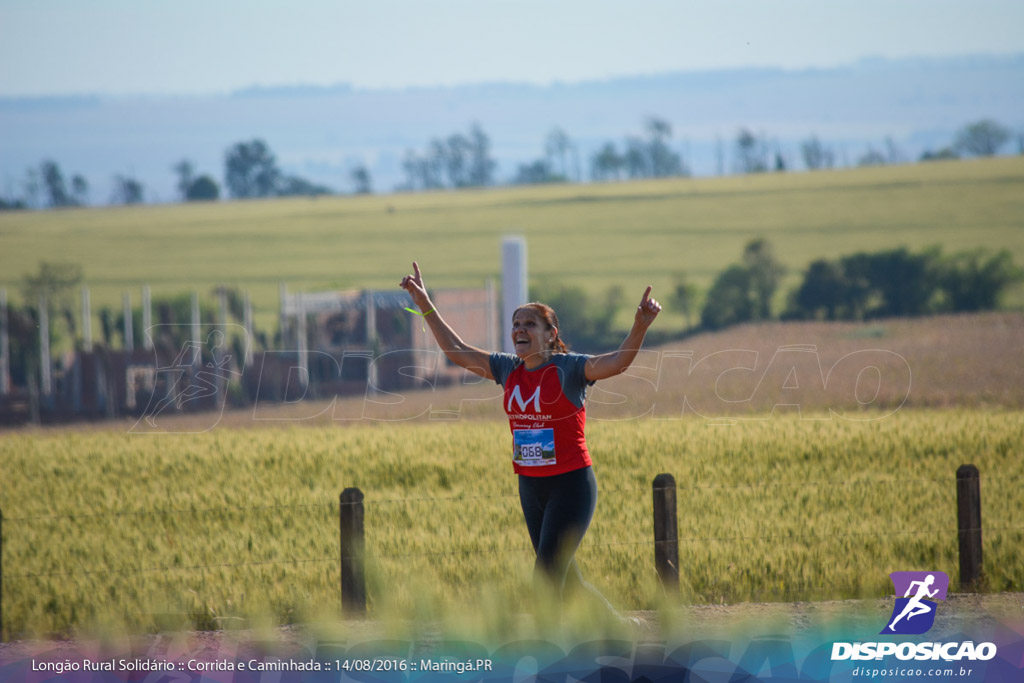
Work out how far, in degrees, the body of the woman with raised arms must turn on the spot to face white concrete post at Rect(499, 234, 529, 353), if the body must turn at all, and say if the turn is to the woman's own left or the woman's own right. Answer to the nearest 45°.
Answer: approximately 135° to the woman's own right

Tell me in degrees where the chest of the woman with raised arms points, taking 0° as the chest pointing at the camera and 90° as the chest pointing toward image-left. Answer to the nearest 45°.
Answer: approximately 45°

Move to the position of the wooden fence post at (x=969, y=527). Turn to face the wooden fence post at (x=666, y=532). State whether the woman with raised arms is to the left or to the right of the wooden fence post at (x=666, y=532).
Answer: left

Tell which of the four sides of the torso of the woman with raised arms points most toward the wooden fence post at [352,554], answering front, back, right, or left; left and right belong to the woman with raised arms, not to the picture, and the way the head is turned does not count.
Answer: right

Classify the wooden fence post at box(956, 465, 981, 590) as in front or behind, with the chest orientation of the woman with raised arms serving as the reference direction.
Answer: behind
